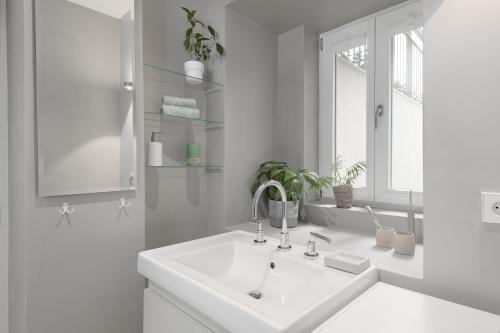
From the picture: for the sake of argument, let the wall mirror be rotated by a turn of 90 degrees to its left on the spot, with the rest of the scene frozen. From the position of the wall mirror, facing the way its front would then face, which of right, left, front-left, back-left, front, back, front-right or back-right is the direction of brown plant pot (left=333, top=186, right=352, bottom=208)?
front

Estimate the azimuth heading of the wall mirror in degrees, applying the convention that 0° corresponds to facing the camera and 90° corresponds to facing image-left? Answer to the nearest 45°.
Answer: approximately 0°

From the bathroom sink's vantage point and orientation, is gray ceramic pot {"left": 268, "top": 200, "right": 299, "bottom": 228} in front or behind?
behind

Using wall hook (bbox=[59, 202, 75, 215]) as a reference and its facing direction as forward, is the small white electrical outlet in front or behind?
in front
